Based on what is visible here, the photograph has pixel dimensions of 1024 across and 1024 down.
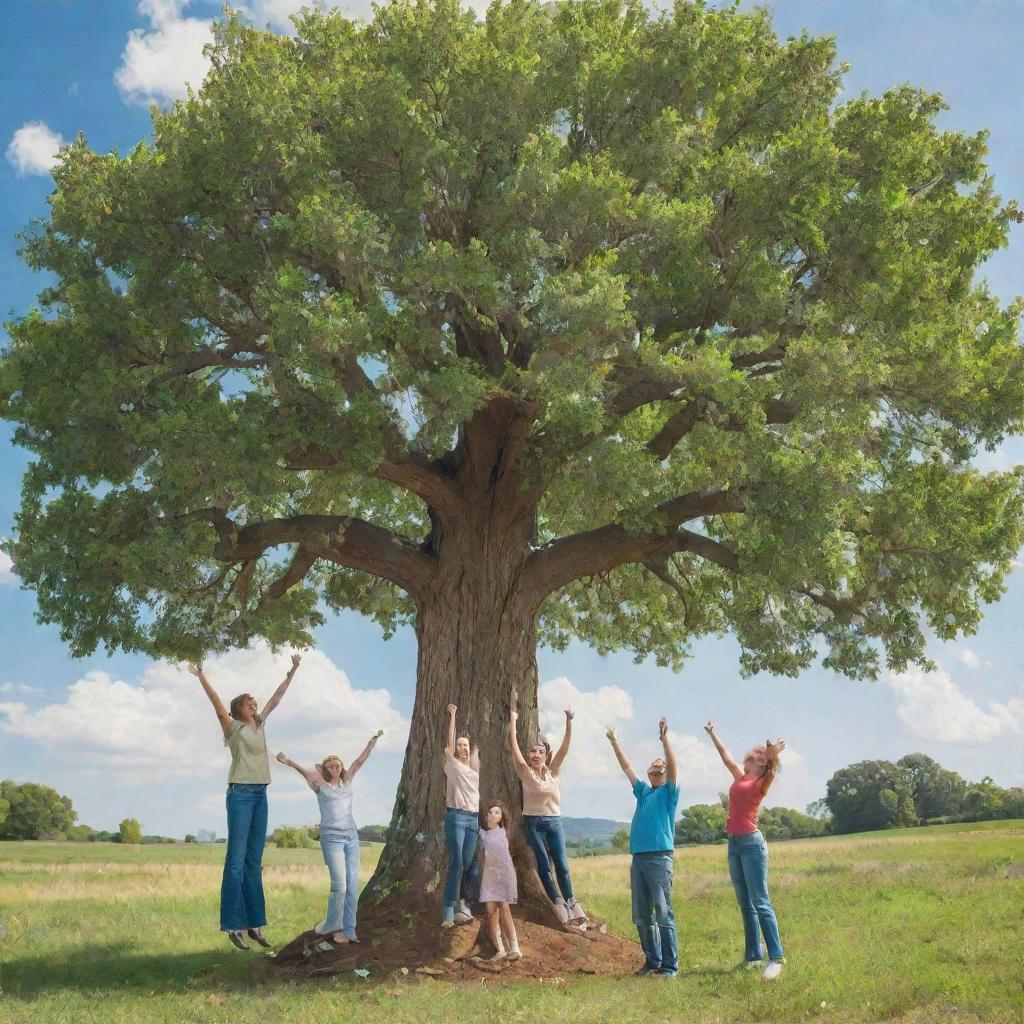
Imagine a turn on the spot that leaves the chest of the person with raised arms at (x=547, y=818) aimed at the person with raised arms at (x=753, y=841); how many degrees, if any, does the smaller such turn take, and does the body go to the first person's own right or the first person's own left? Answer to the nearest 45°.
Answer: approximately 45° to the first person's own left

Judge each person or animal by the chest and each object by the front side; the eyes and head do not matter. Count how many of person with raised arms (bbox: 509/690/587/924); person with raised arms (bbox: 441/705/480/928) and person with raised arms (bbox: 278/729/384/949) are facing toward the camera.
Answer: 3

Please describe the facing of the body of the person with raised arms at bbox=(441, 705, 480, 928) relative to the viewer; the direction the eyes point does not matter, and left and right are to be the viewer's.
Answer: facing the viewer

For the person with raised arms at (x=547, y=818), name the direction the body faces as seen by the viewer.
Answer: toward the camera

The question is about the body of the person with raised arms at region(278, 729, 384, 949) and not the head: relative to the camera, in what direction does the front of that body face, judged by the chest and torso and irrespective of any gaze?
toward the camera

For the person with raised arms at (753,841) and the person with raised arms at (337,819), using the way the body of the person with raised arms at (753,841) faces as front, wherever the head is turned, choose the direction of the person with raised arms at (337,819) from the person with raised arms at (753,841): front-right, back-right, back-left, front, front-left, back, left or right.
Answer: front-right

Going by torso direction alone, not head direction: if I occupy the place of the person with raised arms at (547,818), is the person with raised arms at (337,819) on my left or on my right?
on my right
